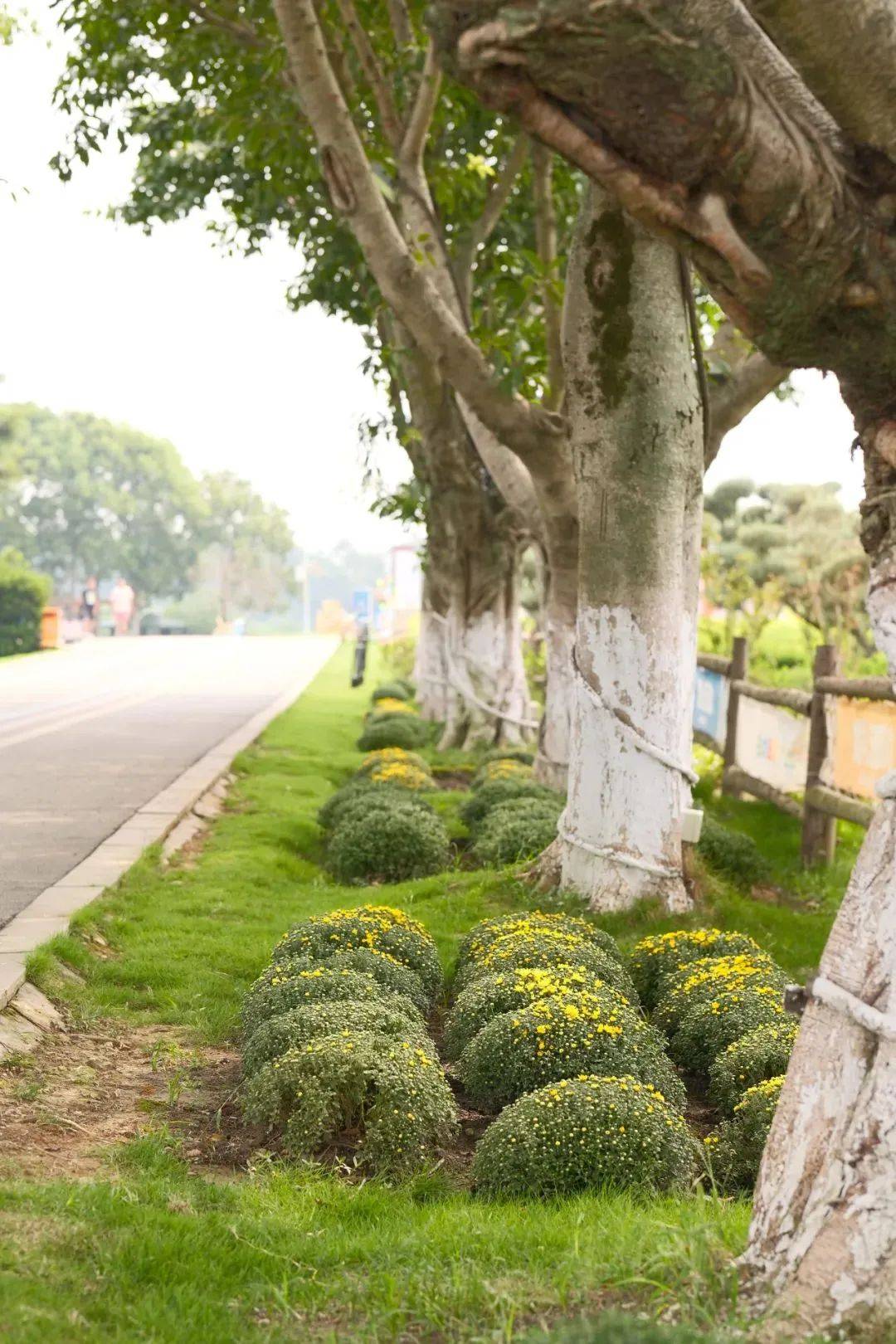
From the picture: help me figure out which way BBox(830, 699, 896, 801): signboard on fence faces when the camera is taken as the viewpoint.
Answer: facing the viewer and to the left of the viewer

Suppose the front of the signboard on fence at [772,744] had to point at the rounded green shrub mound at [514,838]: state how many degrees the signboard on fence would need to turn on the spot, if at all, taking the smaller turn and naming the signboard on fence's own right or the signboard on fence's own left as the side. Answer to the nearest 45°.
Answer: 0° — it already faces it

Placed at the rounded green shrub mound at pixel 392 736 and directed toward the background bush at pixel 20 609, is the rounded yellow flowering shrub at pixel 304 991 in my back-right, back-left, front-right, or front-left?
back-left

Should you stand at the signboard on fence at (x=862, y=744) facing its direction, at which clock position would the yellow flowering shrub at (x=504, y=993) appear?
The yellow flowering shrub is roughly at 11 o'clock from the signboard on fence.

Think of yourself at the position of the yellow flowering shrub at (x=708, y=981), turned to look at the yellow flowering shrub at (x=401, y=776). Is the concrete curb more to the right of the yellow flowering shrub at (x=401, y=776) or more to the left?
left

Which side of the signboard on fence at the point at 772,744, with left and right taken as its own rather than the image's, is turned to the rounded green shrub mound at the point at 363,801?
front

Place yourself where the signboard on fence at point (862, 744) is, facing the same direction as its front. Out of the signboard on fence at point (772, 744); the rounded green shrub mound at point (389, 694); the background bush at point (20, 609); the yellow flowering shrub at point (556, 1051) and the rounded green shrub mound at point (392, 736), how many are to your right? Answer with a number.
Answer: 4

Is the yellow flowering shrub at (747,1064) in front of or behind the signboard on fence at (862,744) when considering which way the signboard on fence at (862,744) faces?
in front

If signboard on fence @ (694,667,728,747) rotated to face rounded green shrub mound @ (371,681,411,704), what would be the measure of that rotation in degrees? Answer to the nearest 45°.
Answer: approximately 90° to its right

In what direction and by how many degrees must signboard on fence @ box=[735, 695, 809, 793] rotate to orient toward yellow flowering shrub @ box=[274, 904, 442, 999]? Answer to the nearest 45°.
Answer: approximately 45° to its left

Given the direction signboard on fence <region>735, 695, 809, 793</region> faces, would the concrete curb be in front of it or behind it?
in front

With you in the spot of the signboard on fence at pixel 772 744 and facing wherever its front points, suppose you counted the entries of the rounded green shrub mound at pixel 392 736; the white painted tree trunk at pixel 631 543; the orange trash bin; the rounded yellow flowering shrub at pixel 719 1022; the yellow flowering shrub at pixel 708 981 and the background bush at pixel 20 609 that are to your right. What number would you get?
3

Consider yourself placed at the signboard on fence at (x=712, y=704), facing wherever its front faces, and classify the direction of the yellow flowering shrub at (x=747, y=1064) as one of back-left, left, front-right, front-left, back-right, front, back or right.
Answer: front-left

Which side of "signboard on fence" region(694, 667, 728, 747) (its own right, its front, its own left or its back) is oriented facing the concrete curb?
front
